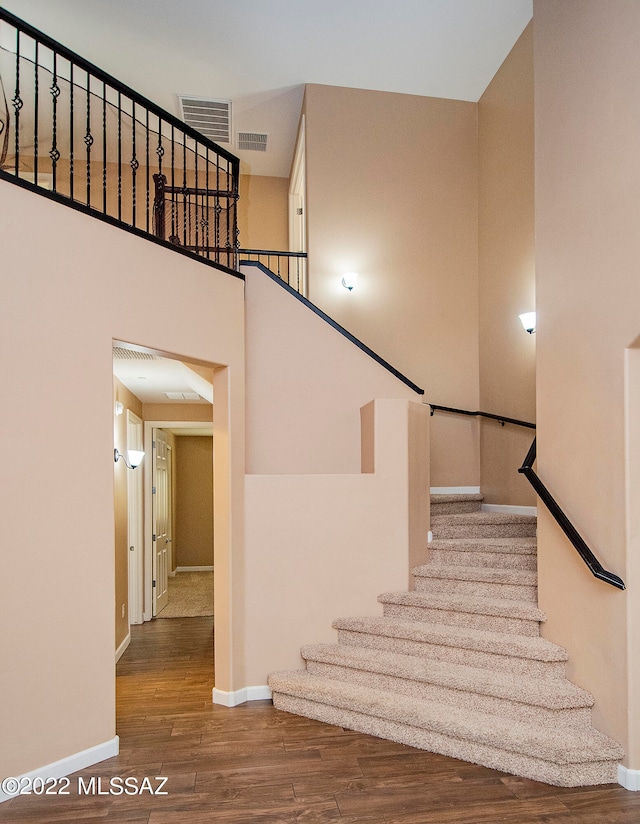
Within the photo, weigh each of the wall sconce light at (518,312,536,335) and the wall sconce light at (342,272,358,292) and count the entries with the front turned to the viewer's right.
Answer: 0

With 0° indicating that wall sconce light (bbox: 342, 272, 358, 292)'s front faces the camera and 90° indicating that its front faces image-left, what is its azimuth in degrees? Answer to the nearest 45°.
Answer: approximately 0°

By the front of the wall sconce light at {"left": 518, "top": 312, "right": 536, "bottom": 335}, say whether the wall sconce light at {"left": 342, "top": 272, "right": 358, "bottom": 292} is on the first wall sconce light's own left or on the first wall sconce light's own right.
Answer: on the first wall sconce light's own right

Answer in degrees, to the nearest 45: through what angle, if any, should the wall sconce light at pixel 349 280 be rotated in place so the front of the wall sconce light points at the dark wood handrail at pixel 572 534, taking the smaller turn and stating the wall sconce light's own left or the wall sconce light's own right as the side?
0° — it already faces it

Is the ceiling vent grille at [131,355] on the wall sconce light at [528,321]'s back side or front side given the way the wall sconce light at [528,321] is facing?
on the front side

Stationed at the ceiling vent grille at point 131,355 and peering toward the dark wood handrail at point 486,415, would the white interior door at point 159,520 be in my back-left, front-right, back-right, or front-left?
front-left

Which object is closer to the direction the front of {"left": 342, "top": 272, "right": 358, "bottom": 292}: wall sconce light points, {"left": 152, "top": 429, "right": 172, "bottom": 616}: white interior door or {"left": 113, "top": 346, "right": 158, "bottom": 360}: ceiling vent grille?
the ceiling vent grille

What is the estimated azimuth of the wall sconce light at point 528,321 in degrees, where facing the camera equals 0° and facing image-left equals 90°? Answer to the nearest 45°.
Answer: approximately 45°

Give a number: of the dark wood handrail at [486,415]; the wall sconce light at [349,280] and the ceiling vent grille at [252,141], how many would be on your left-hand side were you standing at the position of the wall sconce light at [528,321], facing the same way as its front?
0

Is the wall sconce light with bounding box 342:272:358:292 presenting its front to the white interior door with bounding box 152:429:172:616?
no

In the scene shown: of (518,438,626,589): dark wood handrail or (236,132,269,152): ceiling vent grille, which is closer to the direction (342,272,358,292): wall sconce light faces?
the dark wood handrail
